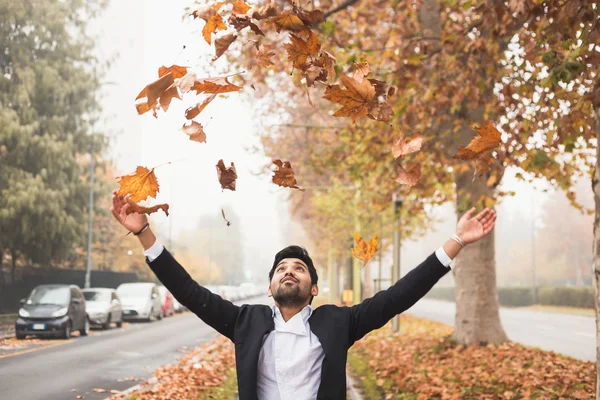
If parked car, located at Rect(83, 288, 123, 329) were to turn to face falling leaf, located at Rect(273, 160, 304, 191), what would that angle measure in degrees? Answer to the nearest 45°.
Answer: approximately 45° to its left

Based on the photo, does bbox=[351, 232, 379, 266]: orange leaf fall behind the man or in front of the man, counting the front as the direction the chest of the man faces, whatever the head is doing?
behind

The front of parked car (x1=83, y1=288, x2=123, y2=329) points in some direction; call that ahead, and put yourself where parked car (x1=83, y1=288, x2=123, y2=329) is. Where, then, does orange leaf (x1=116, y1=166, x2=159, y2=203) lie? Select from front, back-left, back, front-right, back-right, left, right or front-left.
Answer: front-left

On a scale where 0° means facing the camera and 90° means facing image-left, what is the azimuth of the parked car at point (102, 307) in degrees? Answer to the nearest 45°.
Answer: approximately 45°

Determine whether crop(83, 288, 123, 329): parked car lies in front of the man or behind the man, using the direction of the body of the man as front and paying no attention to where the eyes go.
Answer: behind

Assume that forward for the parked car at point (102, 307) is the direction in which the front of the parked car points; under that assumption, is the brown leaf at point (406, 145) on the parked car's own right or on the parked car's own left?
on the parked car's own left

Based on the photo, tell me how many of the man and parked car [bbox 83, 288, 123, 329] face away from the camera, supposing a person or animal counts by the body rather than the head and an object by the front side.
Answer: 0

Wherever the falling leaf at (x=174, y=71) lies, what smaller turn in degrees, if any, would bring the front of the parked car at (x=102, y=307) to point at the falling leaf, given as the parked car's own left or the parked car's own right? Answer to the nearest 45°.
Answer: approximately 45° to the parked car's own left

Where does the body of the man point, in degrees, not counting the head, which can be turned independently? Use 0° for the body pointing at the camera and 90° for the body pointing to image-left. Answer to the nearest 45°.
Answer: approximately 0°

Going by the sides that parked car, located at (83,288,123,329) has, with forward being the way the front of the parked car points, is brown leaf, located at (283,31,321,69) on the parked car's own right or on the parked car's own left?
on the parked car's own left
